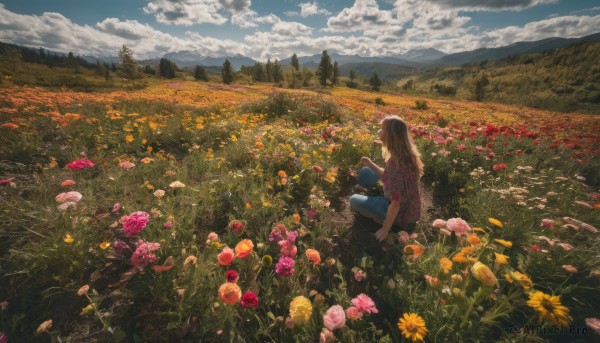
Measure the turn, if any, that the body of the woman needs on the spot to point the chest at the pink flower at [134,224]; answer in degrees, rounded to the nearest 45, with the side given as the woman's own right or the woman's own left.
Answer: approximately 90° to the woman's own left

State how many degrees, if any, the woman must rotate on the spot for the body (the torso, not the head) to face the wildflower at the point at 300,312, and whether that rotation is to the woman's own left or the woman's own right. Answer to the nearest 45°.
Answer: approximately 135° to the woman's own left

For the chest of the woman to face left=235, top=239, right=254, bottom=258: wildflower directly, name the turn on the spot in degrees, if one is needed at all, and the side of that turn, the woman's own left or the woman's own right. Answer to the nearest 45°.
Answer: approximately 90° to the woman's own left

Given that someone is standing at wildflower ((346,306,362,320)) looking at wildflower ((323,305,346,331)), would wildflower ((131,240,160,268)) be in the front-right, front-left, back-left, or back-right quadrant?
front-right

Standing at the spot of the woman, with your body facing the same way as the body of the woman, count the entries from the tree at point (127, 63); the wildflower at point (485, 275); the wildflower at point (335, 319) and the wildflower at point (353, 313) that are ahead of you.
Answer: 1

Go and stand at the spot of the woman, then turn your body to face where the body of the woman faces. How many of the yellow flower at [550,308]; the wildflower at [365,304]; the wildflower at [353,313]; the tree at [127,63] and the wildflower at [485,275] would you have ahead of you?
1

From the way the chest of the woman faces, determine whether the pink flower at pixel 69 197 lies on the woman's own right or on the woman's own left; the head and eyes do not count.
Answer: on the woman's own left

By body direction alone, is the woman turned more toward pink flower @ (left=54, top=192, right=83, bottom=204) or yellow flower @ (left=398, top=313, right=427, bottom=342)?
the pink flower

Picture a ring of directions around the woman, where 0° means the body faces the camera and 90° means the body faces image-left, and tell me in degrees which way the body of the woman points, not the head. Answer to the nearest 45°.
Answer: approximately 135°

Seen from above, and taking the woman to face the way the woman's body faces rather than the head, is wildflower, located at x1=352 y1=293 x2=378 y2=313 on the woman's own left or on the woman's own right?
on the woman's own left

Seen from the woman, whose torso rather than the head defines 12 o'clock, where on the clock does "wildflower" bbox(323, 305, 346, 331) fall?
The wildflower is roughly at 8 o'clock from the woman.

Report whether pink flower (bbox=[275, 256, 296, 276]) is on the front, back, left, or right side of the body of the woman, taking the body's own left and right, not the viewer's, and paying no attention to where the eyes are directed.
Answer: left

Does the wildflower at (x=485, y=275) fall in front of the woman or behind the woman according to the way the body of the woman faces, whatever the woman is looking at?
behind
